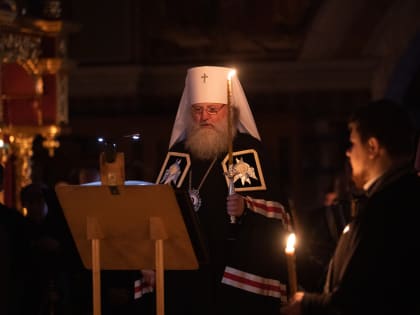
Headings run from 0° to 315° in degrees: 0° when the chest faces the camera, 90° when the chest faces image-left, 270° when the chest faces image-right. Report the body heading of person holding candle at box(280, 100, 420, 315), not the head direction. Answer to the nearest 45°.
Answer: approximately 90°

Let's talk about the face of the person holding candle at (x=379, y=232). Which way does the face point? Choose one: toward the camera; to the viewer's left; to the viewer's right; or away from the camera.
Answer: to the viewer's left

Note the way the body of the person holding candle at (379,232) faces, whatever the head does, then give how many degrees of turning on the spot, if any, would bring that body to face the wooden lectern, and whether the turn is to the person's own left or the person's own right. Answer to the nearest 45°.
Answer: approximately 45° to the person's own right

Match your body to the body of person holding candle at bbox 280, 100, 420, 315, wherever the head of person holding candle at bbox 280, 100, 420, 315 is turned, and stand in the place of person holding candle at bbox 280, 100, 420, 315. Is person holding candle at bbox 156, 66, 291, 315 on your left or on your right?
on your right
